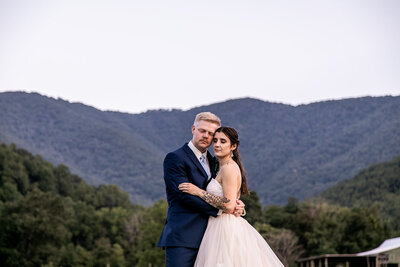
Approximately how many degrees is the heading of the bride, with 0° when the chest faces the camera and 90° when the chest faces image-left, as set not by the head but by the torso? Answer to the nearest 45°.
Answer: approximately 90°

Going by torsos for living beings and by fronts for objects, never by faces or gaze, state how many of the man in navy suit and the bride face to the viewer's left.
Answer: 1

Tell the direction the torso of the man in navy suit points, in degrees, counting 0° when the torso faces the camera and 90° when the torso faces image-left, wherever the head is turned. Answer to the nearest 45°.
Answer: approximately 315°

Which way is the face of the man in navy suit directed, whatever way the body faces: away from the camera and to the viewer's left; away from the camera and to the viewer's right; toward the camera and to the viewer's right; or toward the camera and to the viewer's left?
toward the camera and to the viewer's right

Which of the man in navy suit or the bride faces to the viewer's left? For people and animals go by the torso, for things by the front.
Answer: the bride
